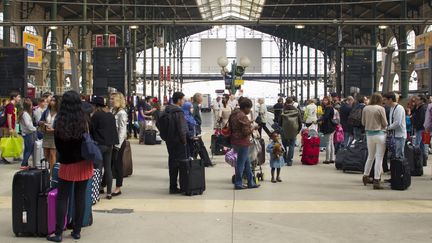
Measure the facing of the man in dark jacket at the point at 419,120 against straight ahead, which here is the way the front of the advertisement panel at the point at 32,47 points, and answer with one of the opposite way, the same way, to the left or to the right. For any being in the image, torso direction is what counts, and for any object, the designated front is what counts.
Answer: the opposite way

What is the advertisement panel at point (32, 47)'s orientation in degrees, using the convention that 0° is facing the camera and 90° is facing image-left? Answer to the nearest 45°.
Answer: approximately 315°

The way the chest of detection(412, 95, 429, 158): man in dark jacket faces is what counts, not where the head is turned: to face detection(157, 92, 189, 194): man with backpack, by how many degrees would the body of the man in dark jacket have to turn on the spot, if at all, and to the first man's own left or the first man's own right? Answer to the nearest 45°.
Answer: approximately 45° to the first man's own left

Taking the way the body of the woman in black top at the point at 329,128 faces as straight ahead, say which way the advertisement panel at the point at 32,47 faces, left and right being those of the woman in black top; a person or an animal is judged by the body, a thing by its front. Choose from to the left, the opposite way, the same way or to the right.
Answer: the opposite way

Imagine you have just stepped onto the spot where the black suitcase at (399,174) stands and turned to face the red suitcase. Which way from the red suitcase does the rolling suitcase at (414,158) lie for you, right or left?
right

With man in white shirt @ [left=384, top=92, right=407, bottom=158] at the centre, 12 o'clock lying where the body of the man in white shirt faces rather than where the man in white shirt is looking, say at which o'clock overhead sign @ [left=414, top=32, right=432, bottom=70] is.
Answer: The overhead sign is roughly at 3 o'clock from the man in white shirt.

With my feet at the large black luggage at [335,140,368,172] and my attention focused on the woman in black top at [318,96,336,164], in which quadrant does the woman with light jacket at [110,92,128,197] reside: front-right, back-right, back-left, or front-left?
back-left

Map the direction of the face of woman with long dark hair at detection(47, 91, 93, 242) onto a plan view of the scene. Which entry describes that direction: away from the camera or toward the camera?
away from the camera
